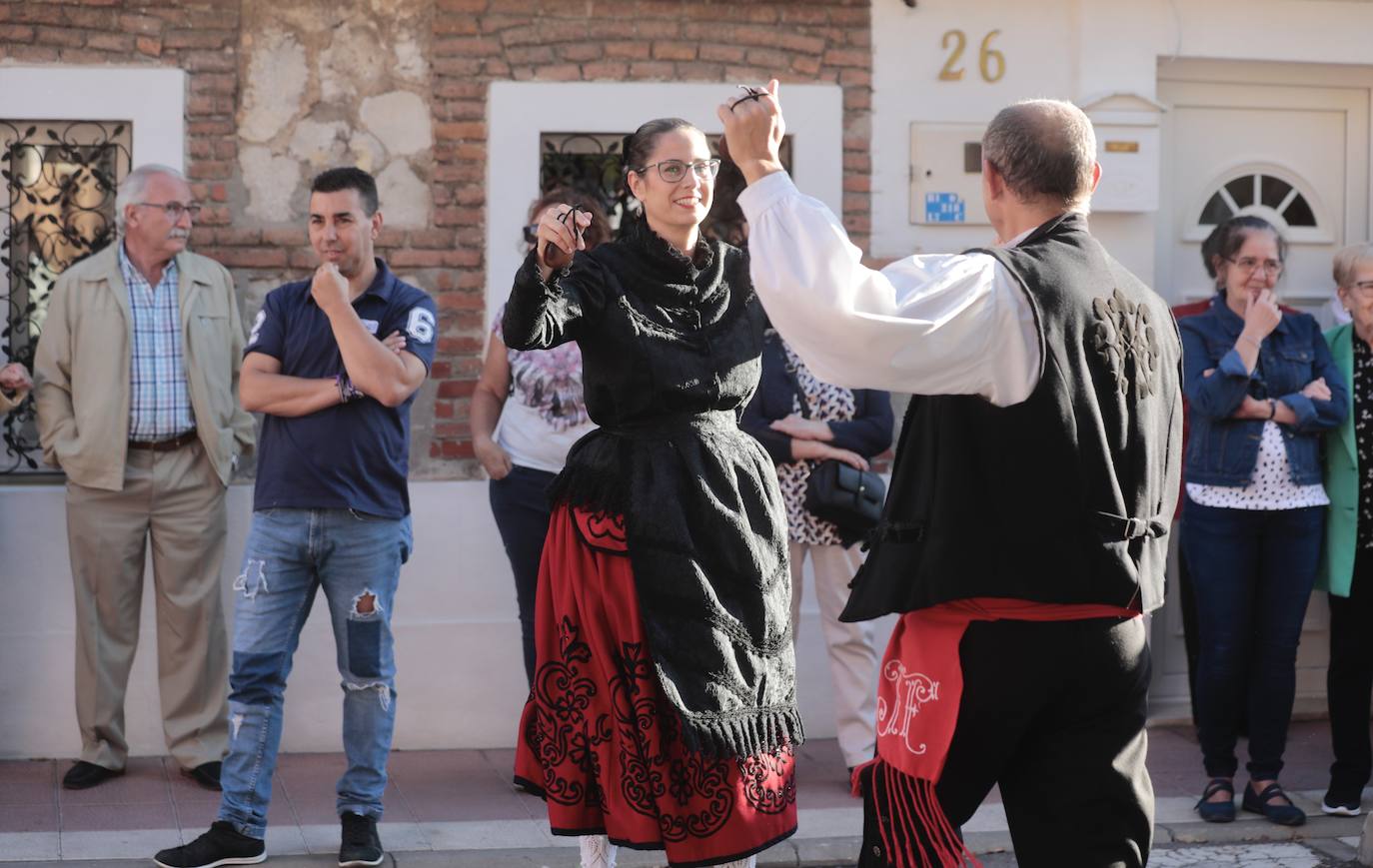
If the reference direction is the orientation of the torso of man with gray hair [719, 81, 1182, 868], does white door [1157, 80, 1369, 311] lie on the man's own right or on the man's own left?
on the man's own right

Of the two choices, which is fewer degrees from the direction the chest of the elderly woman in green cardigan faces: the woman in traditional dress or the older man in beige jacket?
the woman in traditional dress

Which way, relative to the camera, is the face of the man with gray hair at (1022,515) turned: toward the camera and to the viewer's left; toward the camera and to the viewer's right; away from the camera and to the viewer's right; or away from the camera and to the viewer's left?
away from the camera and to the viewer's left

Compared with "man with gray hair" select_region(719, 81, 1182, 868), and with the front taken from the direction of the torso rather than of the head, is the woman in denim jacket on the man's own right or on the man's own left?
on the man's own right

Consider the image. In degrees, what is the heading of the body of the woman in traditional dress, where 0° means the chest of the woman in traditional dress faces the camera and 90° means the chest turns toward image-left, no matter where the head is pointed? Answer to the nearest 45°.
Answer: approximately 315°

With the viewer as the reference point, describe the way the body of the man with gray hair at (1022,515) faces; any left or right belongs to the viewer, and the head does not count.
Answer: facing away from the viewer and to the left of the viewer

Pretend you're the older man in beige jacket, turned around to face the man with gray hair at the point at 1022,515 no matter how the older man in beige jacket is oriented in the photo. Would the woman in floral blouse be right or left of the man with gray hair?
left
